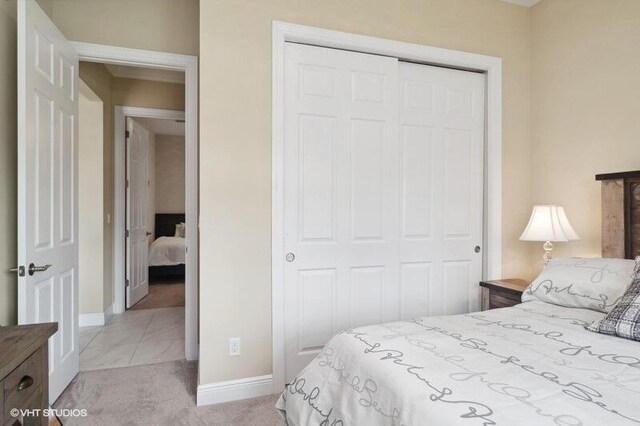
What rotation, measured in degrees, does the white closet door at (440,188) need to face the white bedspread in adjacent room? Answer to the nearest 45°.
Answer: approximately 180°

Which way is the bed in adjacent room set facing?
toward the camera

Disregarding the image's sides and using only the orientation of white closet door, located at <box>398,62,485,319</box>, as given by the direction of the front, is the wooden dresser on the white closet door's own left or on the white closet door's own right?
on the white closet door's own right

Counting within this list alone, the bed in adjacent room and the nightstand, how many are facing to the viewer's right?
0

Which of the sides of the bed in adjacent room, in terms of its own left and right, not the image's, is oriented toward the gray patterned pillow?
front

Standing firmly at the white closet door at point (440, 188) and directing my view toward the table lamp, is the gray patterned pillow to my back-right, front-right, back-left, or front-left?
front-right

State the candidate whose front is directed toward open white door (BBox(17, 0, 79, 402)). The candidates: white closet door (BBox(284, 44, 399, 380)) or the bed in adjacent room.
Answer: the bed in adjacent room

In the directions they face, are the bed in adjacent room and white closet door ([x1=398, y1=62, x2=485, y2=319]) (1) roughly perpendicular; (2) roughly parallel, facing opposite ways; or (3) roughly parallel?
roughly parallel

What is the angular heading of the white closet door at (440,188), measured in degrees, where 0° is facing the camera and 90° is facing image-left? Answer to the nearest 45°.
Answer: approximately 315°

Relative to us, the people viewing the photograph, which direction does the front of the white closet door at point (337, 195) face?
facing the viewer and to the right of the viewer

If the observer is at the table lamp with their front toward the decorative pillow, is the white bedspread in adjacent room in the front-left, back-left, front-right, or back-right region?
back-right

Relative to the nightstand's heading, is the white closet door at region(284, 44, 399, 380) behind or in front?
in front

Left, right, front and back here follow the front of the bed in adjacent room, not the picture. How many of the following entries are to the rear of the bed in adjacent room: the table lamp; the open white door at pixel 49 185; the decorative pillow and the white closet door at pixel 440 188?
0

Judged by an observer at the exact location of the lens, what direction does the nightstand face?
facing the viewer and to the left of the viewer

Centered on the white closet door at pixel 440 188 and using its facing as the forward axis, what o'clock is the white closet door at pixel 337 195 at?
the white closet door at pixel 337 195 is roughly at 3 o'clock from the white closet door at pixel 440 188.

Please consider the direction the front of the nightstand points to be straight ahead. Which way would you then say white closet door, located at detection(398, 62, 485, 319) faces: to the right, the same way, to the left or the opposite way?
to the left

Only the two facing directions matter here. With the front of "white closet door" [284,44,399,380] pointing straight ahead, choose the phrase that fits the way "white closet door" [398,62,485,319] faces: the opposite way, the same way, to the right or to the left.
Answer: the same way

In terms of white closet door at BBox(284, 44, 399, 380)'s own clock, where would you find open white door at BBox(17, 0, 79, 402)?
The open white door is roughly at 4 o'clock from the white closet door.

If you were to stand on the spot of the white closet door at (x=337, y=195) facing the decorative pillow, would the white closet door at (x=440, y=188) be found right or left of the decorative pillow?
left
